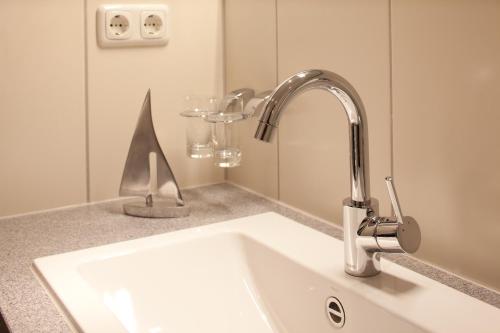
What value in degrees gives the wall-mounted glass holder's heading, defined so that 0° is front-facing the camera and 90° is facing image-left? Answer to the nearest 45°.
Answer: approximately 45°

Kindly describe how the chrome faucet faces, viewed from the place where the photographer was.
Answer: facing the viewer and to the left of the viewer

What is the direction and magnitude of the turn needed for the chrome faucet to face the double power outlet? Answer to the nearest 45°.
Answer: approximately 90° to its right

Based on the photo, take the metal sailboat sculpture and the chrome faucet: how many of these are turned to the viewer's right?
1

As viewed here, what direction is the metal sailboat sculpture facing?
to the viewer's right

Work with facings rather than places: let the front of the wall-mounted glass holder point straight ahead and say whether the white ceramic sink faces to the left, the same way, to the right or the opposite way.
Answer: the same way
